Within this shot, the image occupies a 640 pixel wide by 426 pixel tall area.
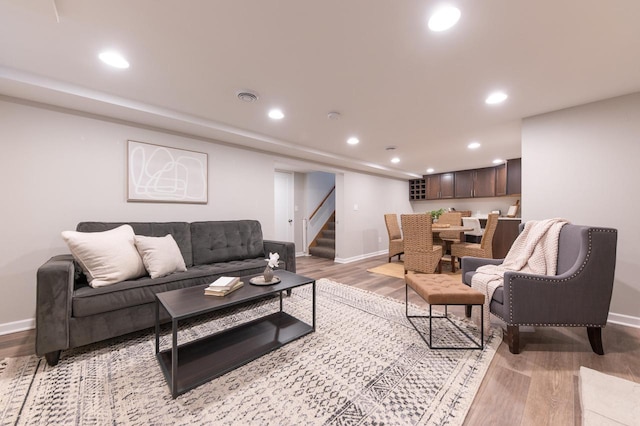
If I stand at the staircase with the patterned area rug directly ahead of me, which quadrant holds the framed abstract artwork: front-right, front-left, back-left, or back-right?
front-right

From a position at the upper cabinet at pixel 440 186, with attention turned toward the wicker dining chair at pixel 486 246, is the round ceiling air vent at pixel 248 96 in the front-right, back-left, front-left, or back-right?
front-right

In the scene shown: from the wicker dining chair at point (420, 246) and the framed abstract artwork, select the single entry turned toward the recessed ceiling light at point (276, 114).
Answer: the framed abstract artwork

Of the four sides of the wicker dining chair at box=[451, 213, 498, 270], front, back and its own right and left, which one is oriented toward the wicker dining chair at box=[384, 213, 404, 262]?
front

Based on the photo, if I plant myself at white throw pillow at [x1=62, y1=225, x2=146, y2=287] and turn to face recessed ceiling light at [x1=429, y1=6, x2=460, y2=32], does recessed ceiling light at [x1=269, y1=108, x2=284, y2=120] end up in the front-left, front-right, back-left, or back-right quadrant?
front-left

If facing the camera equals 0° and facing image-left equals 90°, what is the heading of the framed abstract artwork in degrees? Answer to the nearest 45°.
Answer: approximately 315°

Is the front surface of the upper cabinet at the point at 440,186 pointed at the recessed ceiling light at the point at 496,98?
yes

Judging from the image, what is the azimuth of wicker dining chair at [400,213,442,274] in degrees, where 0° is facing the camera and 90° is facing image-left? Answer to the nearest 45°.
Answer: approximately 225°

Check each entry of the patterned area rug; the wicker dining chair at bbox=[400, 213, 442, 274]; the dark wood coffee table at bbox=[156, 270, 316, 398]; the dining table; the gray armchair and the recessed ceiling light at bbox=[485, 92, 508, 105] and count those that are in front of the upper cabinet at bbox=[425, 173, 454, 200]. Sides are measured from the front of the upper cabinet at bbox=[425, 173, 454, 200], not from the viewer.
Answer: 6

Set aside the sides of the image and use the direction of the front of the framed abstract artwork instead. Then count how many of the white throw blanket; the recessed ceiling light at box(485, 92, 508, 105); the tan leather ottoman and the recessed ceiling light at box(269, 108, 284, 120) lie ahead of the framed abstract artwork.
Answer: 4

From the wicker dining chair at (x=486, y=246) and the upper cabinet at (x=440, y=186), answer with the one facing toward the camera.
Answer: the upper cabinet

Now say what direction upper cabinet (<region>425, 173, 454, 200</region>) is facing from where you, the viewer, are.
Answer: facing the viewer

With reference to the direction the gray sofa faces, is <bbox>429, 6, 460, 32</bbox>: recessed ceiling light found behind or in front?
in front

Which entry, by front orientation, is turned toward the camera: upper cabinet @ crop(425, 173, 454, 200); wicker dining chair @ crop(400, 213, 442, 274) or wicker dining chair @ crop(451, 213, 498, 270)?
the upper cabinet

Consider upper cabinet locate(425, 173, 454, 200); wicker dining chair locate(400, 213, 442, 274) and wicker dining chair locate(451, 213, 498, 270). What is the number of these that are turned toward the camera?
1

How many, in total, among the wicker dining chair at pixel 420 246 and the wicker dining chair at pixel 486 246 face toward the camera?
0

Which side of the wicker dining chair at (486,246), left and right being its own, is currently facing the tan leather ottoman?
left

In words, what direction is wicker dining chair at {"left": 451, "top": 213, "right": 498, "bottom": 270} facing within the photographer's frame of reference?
facing to the left of the viewer
